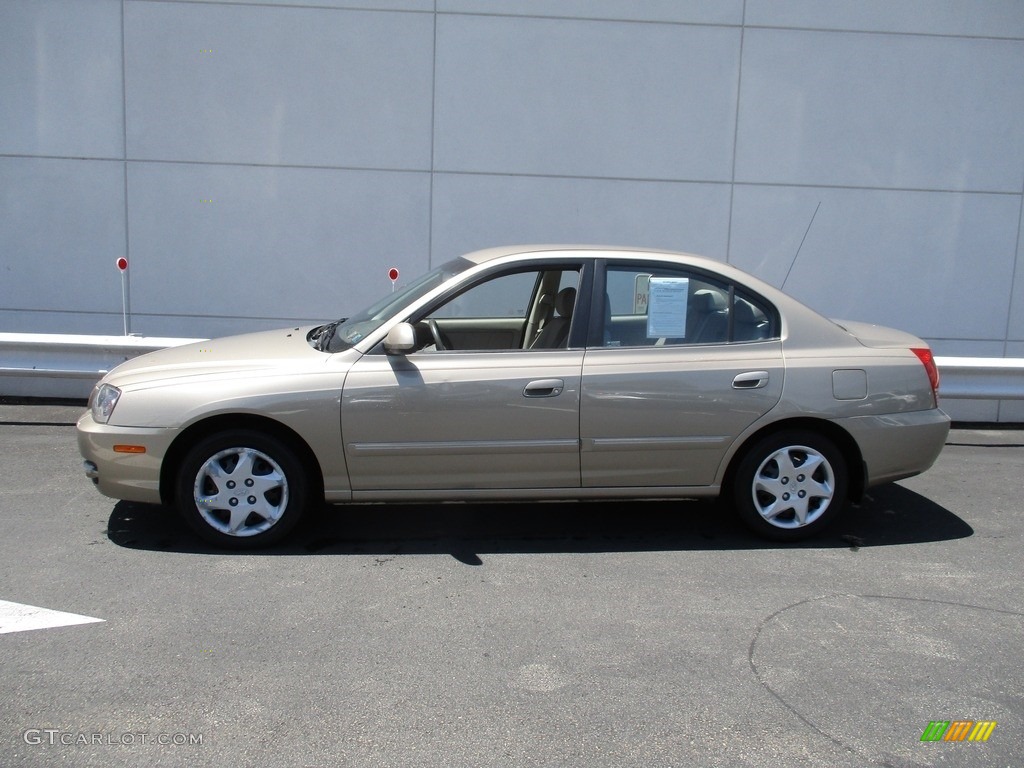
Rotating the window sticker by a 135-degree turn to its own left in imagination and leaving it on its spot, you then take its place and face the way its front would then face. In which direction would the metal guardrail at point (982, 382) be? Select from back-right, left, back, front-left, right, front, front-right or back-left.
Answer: front

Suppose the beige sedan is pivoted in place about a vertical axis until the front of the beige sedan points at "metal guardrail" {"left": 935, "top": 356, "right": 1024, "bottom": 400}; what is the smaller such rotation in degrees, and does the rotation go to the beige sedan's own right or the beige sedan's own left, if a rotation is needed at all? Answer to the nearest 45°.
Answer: approximately 135° to the beige sedan's own right

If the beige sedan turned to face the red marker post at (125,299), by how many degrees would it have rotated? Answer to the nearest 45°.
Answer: approximately 45° to its right

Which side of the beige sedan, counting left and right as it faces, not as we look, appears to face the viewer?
left

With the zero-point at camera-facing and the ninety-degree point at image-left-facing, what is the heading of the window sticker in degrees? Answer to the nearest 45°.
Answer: approximately 0°

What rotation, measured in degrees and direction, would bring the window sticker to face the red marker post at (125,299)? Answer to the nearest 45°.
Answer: approximately 135° to its right
